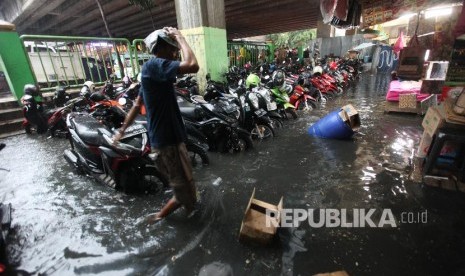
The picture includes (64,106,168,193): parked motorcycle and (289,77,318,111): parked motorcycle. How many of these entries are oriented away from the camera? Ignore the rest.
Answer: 0

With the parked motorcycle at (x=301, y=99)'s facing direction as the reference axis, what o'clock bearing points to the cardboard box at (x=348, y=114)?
The cardboard box is roughly at 1 o'clock from the parked motorcycle.

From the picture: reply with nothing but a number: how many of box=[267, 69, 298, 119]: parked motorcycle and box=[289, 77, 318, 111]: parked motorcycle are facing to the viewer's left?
0

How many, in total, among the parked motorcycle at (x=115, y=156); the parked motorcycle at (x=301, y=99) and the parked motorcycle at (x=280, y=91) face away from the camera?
0

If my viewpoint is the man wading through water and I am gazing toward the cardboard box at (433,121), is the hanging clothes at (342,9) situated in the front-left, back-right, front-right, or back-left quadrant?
front-left

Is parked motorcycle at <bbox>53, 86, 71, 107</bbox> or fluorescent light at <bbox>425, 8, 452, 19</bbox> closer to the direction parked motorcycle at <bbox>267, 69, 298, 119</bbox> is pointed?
the fluorescent light

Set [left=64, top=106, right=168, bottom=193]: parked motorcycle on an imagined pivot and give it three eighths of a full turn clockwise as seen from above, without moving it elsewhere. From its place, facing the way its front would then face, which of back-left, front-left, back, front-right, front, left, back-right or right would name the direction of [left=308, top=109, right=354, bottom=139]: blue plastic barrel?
back

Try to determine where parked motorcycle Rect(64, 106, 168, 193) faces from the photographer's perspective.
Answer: facing the viewer and to the right of the viewer

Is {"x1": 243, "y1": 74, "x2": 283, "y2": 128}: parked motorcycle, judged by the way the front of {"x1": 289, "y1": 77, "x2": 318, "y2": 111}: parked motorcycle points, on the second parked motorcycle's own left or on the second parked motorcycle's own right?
on the second parked motorcycle's own right

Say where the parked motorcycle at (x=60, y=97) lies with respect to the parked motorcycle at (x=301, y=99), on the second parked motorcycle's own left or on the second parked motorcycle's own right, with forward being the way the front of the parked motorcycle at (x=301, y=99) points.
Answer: on the second parked motorcycle's own right

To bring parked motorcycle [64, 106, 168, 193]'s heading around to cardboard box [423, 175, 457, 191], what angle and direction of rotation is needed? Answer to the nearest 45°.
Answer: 0° — it already faces it

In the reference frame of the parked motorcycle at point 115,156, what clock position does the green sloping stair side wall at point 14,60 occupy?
The green sloping stair side wall is roughly at 7 o'clock from the parked motorcycle.

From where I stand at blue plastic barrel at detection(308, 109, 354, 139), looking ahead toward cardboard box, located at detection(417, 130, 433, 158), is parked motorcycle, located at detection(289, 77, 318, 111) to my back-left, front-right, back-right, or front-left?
back-left

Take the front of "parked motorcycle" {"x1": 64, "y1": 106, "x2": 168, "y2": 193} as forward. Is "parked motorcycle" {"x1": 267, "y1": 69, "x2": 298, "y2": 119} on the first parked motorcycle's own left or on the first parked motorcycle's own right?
on the first parked motorcycle's own left
